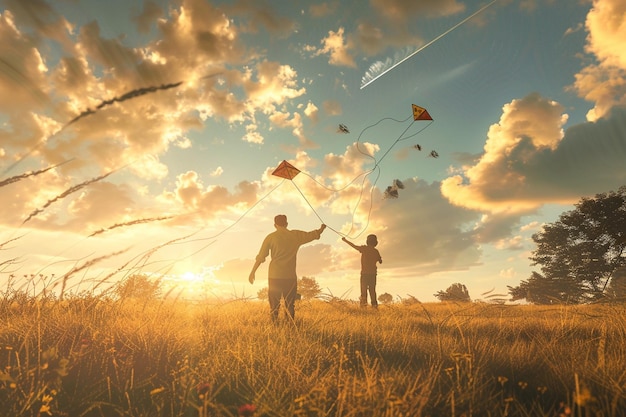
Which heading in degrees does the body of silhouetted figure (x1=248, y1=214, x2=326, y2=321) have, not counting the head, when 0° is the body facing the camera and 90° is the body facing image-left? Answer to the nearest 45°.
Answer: approximately 180°

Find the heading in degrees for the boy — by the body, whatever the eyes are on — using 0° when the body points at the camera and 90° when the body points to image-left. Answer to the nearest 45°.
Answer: approximately 180°

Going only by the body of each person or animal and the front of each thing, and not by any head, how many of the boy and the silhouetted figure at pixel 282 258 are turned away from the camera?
2

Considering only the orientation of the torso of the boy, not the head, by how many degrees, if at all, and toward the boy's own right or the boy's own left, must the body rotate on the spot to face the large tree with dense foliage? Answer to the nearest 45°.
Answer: approximately 45° to the boy's own right

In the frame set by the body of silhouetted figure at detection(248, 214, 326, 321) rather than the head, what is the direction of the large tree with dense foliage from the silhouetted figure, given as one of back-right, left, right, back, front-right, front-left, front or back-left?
front-right
